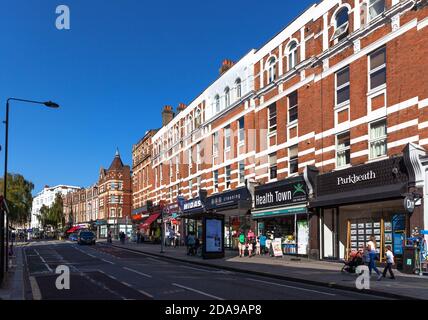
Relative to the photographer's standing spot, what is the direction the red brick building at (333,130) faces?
facing the viewer and to the left of the viewer

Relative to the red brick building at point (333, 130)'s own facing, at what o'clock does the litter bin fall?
The litter bin is roughly at 10 o'clock from the red brick building.
